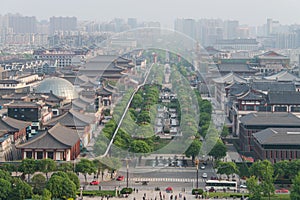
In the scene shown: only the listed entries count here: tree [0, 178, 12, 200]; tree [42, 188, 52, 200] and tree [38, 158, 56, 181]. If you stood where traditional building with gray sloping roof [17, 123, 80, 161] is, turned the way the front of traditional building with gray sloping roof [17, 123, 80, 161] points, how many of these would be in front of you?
3

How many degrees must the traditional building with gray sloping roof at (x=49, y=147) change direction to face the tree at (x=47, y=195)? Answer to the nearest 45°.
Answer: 0° — it already faces it

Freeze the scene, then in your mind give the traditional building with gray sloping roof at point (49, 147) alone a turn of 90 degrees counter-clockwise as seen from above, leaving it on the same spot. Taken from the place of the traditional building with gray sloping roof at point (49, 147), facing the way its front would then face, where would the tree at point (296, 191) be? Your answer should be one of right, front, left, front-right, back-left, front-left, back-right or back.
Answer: front-right

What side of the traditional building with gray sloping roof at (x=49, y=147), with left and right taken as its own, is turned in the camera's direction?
front

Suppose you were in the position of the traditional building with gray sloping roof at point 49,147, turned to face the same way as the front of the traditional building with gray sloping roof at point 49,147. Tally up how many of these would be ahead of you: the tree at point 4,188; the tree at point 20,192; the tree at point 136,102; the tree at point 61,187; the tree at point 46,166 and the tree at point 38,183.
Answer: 5

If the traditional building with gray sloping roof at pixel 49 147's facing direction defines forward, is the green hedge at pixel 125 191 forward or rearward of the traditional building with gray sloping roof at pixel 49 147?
forward

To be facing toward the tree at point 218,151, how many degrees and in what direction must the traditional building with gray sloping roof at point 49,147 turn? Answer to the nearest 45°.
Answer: approximately 90° to its left

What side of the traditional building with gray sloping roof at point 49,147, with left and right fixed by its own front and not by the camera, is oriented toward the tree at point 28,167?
front

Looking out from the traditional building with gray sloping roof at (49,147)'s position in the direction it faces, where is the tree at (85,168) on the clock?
The tree is roughly at 11 o'clock from the traditional building with gray sloping roof.

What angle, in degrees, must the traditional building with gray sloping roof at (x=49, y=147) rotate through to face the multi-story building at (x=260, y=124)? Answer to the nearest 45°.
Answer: approximately 90° to its left

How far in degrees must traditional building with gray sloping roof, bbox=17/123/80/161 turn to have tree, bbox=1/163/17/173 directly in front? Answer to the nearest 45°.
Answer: approximately 45° to its right

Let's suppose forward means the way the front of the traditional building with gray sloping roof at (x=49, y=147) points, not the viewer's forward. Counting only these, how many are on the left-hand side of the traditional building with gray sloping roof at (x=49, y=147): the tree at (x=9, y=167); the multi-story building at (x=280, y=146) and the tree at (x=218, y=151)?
2

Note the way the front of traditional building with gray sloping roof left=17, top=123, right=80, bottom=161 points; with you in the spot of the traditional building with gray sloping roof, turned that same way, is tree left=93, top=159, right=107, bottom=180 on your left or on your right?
on your left

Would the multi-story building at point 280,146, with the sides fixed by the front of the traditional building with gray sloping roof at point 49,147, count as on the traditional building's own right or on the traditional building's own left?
on the traditional building's own left

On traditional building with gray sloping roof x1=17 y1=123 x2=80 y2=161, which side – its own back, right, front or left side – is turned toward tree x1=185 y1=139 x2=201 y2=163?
left

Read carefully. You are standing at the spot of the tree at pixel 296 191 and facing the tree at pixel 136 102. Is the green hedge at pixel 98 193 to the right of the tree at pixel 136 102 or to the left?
left

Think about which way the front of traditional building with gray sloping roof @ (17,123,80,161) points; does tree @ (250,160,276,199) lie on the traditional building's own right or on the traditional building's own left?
on the traditional building's own left
